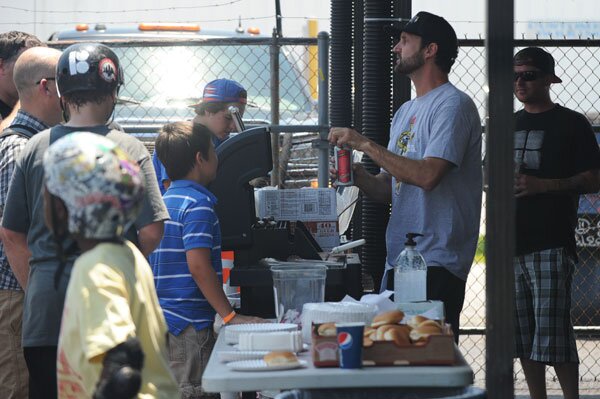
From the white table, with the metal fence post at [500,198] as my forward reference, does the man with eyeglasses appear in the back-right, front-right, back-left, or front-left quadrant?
back-left

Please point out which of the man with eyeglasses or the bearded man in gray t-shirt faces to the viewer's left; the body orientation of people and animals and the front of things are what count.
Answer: the bearded man in gray t-shirt

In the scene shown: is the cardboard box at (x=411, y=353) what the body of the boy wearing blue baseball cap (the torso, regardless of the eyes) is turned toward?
no

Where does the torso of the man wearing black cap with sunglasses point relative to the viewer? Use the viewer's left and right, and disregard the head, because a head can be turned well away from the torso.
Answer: facing the viewer and to the left of the viewer

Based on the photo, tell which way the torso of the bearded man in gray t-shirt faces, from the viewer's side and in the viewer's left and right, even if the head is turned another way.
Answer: facing to the left of the viewer

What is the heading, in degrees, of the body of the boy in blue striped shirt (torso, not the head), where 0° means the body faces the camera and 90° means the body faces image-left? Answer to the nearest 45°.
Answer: approximately 225°

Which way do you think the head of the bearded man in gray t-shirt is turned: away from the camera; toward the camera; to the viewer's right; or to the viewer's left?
to the viewer's left

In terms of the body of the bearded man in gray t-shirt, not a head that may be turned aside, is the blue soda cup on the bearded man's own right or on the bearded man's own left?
on the bearded man's own left

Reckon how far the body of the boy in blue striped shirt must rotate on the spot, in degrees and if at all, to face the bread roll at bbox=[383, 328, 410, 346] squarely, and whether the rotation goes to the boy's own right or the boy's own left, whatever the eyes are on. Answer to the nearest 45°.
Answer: approximately 90° to the boy's own right

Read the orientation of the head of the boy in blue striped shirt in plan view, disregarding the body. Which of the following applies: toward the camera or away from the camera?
away from the camera

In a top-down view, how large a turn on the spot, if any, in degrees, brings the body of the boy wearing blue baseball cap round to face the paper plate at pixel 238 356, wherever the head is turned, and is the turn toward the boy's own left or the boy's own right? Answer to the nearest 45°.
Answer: approximately 90° to the boy's own right

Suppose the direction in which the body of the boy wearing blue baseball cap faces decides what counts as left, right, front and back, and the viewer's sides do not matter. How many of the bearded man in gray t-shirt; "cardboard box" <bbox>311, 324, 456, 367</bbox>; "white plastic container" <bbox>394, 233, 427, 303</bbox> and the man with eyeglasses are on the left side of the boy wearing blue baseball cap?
0

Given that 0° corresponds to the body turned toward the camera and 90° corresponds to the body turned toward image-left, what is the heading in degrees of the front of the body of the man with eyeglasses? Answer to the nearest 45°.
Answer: approximately 225°

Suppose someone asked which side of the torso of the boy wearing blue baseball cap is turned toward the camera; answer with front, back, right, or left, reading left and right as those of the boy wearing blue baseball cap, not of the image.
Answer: right
